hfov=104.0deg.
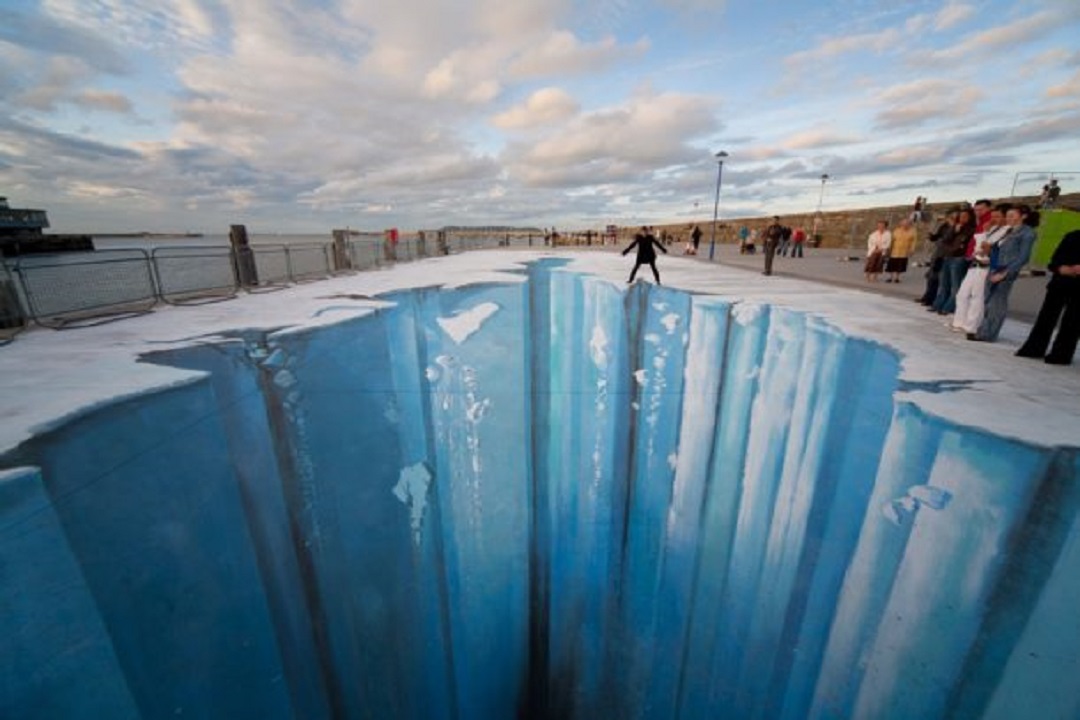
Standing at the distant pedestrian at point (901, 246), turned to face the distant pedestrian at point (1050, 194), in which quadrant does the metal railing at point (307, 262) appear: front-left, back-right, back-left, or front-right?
back-left

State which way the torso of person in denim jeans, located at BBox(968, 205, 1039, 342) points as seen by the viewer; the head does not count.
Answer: to the viewer's left

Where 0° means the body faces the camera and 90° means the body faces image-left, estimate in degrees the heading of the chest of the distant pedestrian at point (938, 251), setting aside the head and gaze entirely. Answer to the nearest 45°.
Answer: approximately 90°

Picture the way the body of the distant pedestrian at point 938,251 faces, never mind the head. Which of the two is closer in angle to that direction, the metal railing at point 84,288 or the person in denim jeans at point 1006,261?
the metal railing

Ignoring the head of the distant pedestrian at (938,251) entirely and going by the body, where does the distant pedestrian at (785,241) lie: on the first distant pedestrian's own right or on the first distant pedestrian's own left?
on the first distant pedestrian's own right

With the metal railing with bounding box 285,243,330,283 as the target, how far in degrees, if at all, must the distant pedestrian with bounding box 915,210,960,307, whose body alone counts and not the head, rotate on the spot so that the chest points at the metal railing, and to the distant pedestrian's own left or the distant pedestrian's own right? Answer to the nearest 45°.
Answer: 0° — they already face it

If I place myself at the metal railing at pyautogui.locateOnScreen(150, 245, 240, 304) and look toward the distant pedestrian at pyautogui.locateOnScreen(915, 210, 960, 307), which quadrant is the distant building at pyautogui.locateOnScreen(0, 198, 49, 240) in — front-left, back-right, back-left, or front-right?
back-left

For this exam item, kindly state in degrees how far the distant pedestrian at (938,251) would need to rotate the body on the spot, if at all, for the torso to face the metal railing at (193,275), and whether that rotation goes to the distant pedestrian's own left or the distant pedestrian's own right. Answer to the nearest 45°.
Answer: approximately 45° to the distant pedestrian's own left
